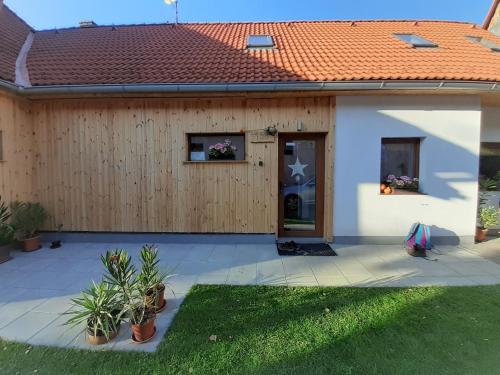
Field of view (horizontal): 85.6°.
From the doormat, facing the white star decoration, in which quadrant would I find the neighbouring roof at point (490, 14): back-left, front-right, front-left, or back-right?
front-right

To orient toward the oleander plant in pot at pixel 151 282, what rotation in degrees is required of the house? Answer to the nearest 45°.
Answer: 0° — it already faces it

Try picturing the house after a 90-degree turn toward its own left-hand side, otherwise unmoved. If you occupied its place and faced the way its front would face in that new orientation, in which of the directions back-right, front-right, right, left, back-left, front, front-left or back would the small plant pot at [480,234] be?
front

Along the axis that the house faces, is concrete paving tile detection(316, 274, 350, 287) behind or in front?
in front

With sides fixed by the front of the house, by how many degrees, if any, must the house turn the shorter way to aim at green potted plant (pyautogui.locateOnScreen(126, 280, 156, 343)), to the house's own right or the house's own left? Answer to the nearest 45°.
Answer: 0° — it already faces it

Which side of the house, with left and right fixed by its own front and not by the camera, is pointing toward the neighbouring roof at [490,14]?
left

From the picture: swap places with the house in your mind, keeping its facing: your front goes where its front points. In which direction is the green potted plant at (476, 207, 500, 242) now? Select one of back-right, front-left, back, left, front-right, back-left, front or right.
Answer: left

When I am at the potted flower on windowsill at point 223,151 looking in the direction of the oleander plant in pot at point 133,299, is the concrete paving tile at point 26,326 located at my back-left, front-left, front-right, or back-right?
front-right

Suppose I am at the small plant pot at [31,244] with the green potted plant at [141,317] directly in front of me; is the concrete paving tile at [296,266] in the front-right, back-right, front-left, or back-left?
front-left

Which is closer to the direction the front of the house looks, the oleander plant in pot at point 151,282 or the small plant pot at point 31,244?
the oleander plant in pot

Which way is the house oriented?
toward the camera

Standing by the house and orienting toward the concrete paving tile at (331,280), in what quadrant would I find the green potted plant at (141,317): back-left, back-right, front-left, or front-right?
front-right
